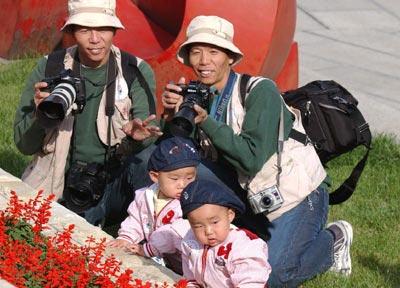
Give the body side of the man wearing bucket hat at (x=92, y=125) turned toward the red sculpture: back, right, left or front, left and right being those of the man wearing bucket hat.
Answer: back

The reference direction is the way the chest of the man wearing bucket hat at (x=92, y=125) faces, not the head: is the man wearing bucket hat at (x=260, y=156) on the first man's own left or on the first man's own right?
on the first man's own left

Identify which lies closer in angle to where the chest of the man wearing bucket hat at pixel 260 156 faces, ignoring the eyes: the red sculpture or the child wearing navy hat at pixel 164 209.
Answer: the child wearing navy hat

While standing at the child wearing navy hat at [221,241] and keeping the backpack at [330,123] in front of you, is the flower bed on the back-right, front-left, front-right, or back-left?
back-left

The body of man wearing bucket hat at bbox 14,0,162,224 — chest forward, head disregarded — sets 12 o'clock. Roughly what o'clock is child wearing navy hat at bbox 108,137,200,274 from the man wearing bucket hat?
The child wearing navy hat is roughly at 11 o'clock from the man wearing bucket hat.

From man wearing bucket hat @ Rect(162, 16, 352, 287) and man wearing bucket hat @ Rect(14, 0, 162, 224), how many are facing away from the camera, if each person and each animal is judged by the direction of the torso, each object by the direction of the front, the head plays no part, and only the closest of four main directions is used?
0

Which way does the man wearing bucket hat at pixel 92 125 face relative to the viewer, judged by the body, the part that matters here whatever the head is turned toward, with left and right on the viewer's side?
facing the viewer

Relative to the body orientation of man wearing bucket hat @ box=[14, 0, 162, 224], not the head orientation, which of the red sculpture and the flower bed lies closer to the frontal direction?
the flower bed

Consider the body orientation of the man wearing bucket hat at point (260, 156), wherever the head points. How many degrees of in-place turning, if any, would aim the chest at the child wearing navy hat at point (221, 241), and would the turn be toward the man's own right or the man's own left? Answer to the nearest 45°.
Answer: approximately 45° to the man's own left

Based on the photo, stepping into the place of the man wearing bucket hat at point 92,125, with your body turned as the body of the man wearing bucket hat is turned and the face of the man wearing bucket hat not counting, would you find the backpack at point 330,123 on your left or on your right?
on your left

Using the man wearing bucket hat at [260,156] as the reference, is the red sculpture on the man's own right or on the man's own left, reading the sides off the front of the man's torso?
on the man's own right

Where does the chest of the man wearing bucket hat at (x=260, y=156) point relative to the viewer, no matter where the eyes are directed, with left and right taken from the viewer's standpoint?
facing the viewer and to the left of the viewer
